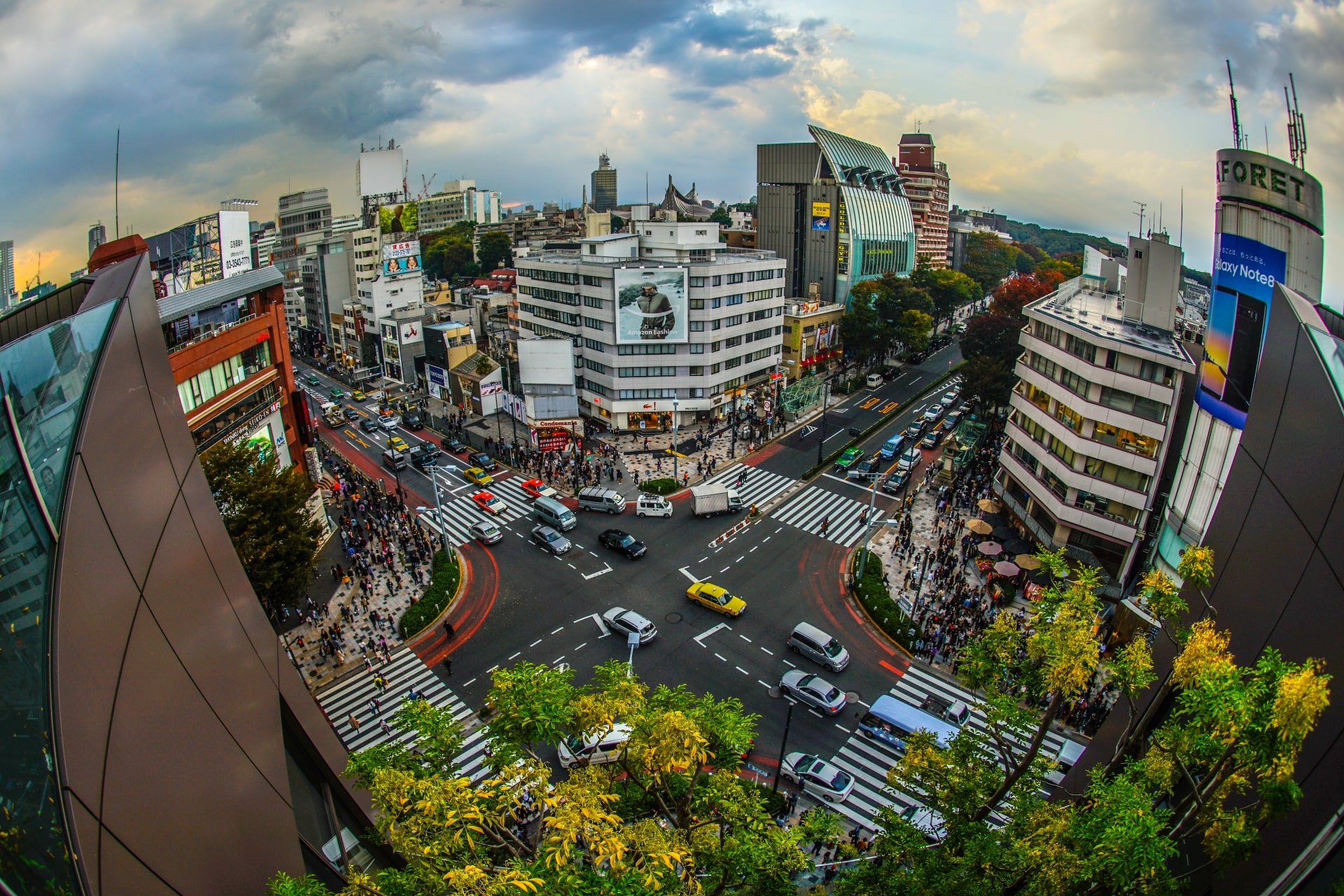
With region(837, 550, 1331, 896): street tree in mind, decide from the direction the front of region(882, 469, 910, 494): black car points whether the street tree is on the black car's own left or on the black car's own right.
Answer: on the black car's own left

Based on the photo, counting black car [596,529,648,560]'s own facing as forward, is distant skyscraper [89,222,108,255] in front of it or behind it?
behind

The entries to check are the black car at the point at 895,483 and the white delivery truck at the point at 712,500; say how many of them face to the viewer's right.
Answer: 1

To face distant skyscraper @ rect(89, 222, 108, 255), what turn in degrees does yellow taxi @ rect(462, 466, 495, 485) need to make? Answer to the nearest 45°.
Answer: approximately 180°

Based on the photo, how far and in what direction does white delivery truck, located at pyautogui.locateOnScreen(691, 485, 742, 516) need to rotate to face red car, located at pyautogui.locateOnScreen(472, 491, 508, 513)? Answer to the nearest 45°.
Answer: approximately 180°

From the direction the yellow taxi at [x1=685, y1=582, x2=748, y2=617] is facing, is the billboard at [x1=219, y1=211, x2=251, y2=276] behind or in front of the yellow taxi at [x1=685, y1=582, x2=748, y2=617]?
behind

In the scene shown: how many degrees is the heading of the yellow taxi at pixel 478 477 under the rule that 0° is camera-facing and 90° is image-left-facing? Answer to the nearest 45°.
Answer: approximately 315°

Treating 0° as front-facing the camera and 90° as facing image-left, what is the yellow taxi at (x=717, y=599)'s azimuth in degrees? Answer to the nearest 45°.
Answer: approximately 315°

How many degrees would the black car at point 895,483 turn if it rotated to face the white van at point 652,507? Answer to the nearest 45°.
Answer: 0° — it already faces it

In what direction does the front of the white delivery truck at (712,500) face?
to the viewer's right

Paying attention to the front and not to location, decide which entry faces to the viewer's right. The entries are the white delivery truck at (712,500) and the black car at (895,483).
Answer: the white delivery truck

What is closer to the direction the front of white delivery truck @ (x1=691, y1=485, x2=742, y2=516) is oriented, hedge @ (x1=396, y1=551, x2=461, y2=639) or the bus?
the bus
